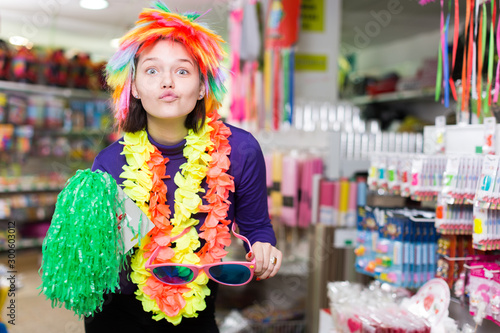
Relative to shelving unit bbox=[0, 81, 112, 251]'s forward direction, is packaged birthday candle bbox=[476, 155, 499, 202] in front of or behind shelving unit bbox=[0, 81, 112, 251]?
in front

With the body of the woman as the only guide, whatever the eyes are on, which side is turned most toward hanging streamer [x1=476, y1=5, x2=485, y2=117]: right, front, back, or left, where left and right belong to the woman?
left
